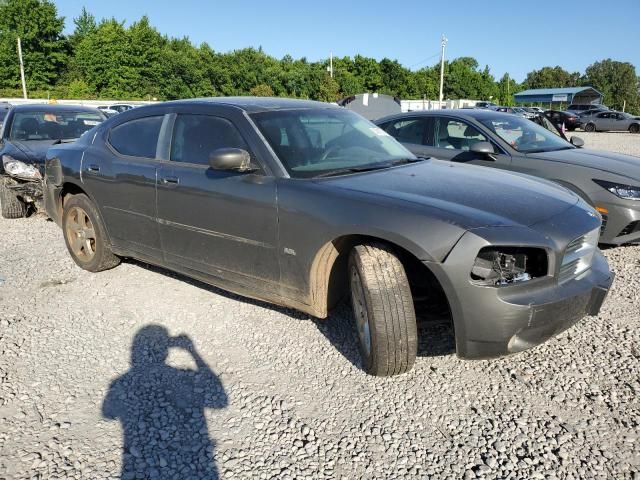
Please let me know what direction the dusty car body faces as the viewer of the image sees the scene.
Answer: facing the viewer and to the right of the viewer

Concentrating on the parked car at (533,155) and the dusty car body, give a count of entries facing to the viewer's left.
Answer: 0

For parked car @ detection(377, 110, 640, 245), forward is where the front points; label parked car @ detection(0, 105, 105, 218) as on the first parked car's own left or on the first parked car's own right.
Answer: on the first parked car's own right

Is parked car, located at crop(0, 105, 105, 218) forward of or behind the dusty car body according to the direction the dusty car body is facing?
behind

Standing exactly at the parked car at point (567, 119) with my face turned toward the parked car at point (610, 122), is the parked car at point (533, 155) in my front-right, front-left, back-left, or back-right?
back-right

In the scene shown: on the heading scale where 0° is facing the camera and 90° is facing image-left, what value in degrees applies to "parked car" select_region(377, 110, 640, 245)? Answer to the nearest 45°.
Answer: approximately 315°

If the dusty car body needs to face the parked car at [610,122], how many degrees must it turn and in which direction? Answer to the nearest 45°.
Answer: approximately 90° to its left

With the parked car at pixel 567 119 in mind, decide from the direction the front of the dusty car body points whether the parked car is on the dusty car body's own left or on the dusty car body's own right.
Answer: on the dusty car body's own left

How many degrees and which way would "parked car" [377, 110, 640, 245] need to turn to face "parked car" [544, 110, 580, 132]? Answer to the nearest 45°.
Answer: approximately 135° to its left

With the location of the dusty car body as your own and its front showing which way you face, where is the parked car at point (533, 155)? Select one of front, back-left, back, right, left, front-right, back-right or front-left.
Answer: left

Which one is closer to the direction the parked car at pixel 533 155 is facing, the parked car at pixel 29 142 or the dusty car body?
the dusty car body
